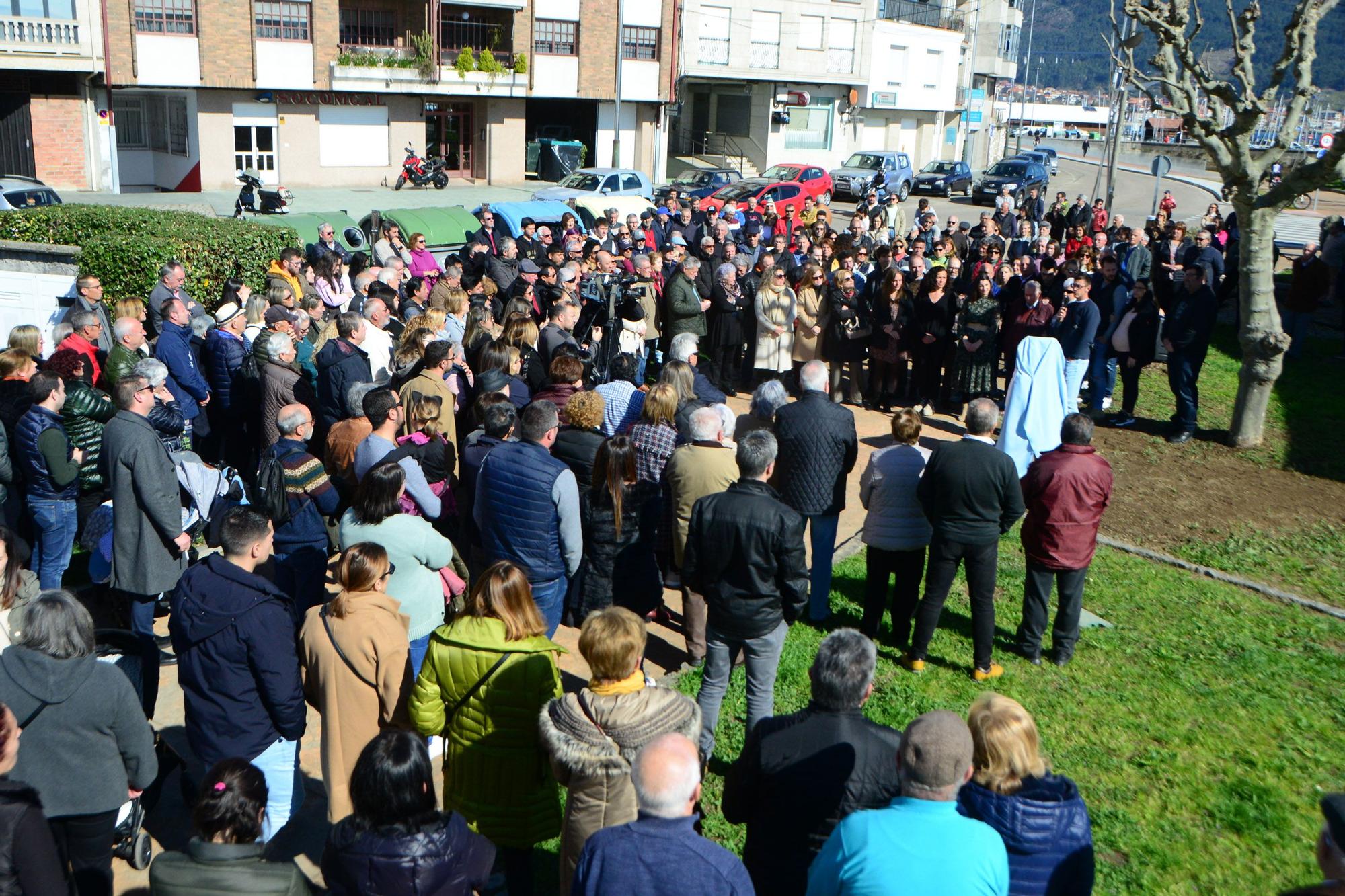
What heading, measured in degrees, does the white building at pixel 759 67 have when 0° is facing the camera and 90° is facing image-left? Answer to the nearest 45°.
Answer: approximately 0°

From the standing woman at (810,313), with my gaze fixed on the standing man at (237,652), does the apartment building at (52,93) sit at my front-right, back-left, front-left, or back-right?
back-right

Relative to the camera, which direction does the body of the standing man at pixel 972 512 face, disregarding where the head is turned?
away from the camera

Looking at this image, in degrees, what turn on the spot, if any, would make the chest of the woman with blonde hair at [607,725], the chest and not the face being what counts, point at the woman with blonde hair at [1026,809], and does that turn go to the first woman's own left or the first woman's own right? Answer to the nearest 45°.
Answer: approximately 90° to the first woman's own right

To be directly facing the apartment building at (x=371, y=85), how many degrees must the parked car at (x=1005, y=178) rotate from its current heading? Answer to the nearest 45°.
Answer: approximately 45° to its right

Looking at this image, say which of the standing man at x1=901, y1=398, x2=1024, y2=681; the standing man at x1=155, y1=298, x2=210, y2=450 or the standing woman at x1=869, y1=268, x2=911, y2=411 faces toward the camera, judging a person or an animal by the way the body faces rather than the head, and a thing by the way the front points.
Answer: the standing woman

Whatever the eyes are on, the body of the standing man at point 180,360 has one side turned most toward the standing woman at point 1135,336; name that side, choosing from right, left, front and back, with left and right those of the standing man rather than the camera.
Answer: front

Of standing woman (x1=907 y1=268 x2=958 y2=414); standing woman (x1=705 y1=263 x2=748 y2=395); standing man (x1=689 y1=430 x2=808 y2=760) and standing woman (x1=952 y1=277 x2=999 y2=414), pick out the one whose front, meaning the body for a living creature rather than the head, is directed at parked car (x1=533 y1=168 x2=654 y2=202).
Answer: the standing man

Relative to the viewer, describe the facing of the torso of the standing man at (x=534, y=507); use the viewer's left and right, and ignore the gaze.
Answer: facing away from the viewer and to the right of the viewer

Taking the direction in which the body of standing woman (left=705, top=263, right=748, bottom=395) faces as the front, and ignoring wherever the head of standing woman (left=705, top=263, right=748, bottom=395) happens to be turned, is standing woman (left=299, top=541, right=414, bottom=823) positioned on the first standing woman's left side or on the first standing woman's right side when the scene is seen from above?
on the first standing woman's right side

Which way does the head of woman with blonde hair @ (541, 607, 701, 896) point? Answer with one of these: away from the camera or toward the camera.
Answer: away from the camera

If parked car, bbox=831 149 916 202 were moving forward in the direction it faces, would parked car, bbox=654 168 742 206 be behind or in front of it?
in front

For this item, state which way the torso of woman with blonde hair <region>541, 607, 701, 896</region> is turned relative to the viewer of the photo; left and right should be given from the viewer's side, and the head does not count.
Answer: facing away from the viewer

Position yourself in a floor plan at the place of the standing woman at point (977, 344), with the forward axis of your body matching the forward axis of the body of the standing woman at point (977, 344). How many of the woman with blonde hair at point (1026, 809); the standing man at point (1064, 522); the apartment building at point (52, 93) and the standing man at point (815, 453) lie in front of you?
3
